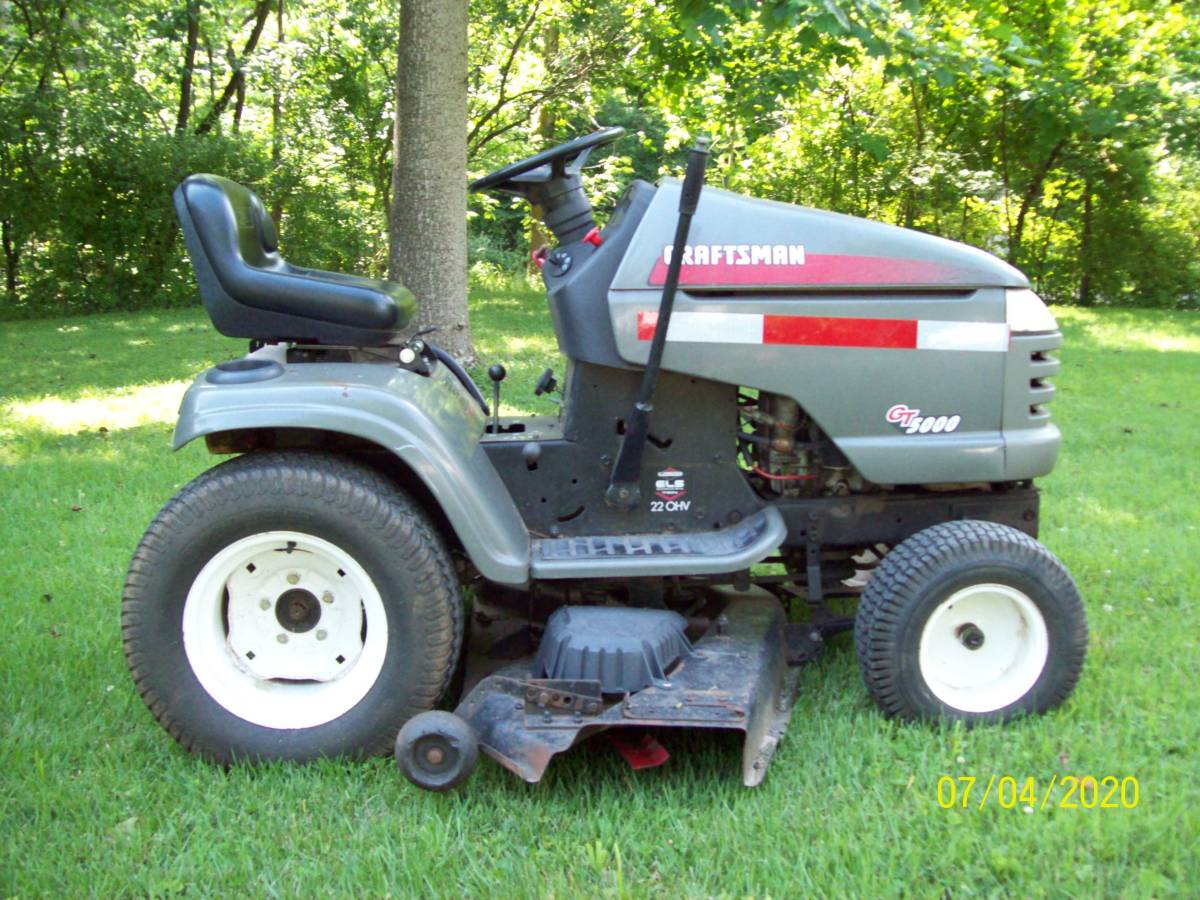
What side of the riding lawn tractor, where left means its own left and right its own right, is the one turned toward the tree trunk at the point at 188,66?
left

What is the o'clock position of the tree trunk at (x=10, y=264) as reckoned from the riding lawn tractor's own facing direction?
The tree trunk is roughly at 8 o'clock from the riding lawn tractor.

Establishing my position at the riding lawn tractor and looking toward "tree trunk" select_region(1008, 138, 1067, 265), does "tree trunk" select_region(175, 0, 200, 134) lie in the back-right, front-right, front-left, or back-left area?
front-left

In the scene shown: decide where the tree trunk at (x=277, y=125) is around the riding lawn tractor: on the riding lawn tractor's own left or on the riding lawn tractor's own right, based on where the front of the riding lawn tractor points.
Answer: on the riding lawn tractor's own left

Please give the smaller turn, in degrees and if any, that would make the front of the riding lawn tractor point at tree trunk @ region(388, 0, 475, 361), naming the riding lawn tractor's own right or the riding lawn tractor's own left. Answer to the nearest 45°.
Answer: approximately 90° to the riding lawn tractor's own left

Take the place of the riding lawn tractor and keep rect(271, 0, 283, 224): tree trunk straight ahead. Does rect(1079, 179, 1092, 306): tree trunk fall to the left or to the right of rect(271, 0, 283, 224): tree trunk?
right

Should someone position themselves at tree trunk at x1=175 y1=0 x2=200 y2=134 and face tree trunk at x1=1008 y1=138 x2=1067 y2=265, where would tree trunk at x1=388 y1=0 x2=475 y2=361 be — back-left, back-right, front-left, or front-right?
front-right

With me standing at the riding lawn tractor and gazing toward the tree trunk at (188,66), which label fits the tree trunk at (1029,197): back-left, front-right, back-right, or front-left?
front-right

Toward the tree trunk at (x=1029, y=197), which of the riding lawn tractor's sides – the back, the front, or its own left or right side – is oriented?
left

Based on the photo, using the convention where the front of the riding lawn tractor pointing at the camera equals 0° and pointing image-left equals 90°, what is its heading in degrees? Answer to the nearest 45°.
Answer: approximately 270°
